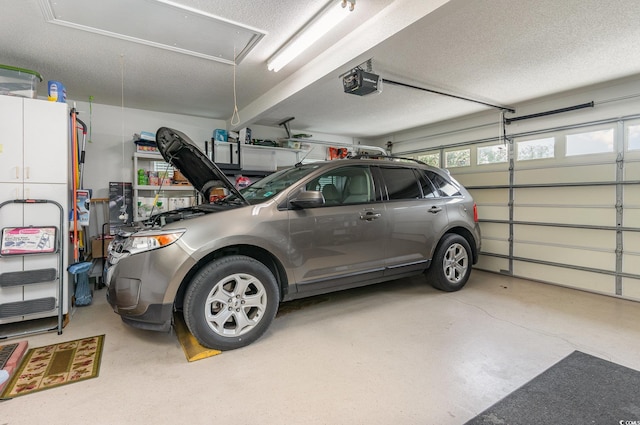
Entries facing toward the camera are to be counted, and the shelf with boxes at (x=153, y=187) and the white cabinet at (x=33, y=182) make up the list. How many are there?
2

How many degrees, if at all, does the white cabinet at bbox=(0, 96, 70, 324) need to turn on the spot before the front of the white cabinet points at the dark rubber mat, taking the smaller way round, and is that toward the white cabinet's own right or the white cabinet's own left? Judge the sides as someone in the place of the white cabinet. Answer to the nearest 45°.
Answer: approximately 45° to the white cabinet's own left

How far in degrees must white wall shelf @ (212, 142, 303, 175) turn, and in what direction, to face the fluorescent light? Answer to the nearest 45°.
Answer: approximately 45° to its right

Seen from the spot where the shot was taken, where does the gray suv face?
facing the viewer and to the left of the viewer

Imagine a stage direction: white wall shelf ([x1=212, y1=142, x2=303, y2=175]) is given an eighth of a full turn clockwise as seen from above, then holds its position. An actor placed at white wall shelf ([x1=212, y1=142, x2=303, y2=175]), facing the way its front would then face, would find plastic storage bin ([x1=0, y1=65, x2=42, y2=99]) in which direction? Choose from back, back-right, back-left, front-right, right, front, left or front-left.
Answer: front-right

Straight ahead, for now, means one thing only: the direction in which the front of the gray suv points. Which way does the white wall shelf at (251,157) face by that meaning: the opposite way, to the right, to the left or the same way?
to the left

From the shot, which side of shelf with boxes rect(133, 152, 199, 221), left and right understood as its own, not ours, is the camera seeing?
front

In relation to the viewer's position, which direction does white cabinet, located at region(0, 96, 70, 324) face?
facing the viewer

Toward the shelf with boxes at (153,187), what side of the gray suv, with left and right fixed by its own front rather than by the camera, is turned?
right

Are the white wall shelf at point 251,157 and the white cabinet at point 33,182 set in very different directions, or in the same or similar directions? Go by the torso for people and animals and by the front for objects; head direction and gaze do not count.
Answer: same or similar directions

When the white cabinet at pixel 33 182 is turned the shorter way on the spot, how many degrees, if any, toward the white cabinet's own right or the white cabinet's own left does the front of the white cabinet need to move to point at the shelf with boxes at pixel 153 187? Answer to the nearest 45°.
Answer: approximately 135° to the white cabinet's own left

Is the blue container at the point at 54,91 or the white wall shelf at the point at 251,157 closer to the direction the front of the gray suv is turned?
the blue container

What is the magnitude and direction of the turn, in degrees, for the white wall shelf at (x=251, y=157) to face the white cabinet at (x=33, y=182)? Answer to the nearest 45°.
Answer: approximately 90° to its right

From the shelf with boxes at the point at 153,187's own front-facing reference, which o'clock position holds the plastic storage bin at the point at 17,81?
The plastic storage bin is roughly at 1 o'clock from the shelf with boxes.

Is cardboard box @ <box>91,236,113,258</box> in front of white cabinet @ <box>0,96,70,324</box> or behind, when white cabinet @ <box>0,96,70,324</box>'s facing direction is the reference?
behind
